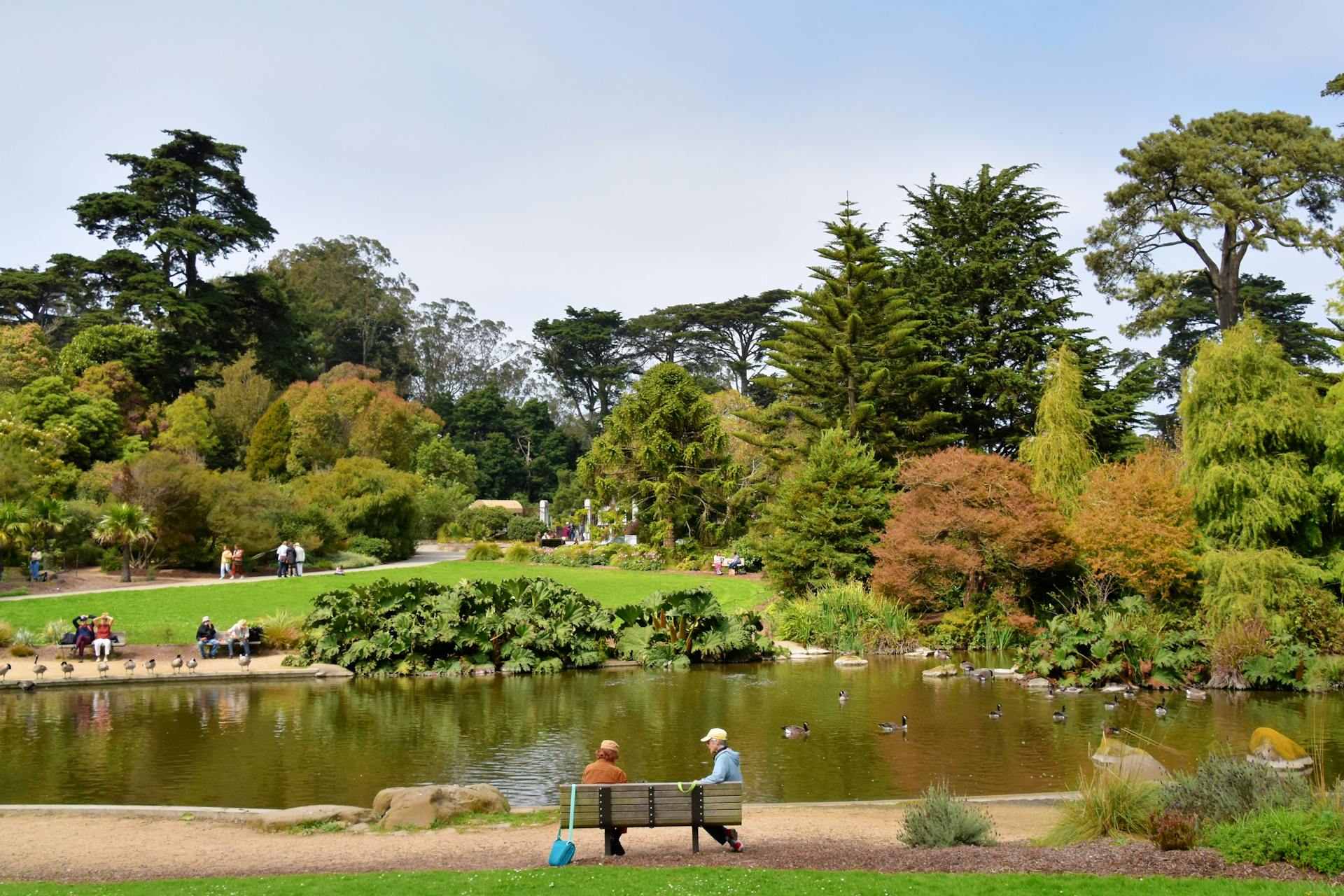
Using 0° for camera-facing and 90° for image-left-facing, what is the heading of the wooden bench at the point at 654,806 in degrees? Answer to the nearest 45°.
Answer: approximately 180°

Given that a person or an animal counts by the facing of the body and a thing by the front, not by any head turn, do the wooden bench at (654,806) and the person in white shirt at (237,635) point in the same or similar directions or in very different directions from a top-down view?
very different directions

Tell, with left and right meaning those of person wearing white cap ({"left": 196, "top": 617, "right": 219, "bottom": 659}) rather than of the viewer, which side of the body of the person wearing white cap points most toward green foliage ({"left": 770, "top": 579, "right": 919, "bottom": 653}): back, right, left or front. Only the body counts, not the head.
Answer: left

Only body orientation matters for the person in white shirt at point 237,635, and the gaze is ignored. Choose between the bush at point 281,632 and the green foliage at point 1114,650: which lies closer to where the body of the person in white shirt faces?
the green foliage

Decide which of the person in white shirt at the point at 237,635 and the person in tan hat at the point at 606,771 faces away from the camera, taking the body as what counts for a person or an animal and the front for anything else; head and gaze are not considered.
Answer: the person in tan hat

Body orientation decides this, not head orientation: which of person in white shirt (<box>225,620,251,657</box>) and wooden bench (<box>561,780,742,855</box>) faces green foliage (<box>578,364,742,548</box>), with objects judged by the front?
the wooden bench

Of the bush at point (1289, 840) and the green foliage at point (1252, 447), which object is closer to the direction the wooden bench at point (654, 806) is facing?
the green foliage

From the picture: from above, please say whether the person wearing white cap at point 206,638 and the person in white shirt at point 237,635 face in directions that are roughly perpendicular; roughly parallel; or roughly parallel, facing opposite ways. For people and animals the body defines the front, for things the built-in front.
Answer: roughly parallel

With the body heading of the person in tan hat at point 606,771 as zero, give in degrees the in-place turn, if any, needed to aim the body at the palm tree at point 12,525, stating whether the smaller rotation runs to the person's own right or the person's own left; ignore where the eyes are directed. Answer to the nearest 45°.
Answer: approximately 45° to the person's own left

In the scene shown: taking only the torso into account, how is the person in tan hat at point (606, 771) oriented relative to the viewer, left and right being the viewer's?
facing away from the viewer

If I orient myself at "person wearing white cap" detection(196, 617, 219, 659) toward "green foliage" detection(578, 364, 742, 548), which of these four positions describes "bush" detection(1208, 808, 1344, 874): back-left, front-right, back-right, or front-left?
back-right

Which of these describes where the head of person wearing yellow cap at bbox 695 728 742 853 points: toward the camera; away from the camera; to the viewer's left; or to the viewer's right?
to the viewer's left

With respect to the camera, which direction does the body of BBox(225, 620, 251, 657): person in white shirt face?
toward the camera

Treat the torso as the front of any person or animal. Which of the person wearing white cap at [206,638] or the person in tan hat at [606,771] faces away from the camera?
the person in tan hat

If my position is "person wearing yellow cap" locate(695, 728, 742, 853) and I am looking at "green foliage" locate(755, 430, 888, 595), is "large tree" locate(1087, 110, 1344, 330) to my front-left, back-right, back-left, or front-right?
front-right

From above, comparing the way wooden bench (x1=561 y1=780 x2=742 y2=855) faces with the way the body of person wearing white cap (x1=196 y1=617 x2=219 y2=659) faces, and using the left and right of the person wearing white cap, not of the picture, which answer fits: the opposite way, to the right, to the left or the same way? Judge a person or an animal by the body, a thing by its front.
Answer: the opposite way
